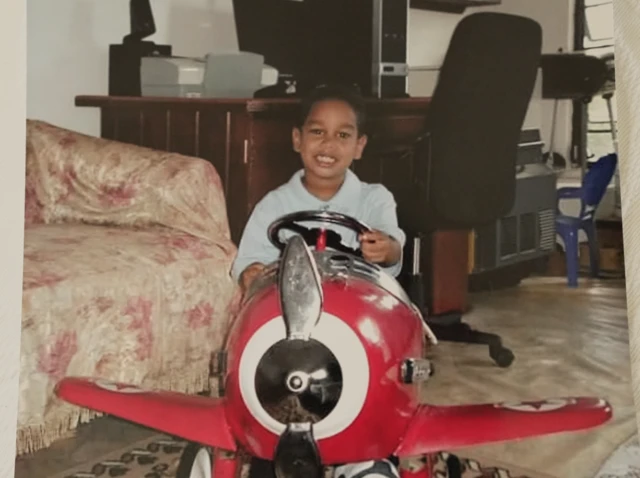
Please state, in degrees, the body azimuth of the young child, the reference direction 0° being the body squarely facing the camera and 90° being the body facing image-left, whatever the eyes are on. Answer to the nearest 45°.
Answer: approximately 0°

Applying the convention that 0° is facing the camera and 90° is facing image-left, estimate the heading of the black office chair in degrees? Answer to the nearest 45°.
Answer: approximately 135°

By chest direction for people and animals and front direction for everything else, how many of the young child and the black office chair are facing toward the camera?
1
